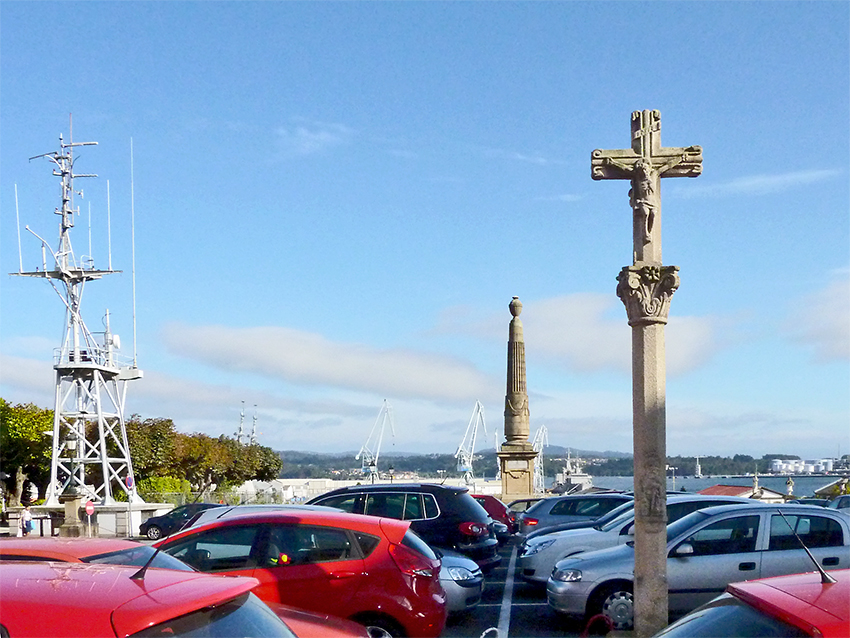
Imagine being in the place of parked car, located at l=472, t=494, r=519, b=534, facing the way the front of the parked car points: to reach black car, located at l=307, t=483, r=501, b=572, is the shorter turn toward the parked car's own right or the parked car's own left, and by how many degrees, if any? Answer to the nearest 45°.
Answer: approximately 135° to the parked car's own left

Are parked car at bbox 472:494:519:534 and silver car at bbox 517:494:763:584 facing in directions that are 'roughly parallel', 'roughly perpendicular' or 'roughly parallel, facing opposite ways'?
roughly perpendicular

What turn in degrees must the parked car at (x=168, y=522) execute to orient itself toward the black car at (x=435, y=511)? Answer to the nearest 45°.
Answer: approximately 90° to its left

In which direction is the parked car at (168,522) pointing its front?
to the viewer's left

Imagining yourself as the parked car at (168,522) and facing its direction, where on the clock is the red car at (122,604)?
The red car is roughly at 9 o'clock from the parked car.

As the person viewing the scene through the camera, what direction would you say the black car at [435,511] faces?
facing away from the viewer and to the left of the viewer

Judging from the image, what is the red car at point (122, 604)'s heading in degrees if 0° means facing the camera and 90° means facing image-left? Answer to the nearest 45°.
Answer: approximately 135°

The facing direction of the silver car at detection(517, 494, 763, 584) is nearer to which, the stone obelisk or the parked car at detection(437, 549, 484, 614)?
the parked car
